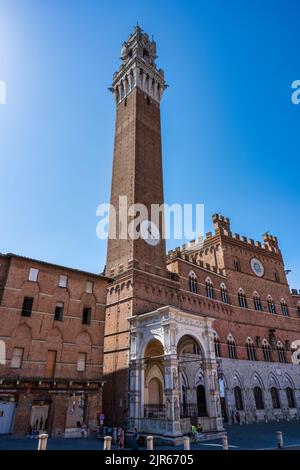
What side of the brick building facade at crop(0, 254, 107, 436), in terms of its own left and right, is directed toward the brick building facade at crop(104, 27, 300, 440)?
left

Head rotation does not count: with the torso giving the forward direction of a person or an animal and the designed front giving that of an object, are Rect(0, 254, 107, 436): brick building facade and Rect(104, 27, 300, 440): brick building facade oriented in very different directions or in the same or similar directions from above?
same or similar directions

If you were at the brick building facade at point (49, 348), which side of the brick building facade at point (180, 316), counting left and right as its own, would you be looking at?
right
